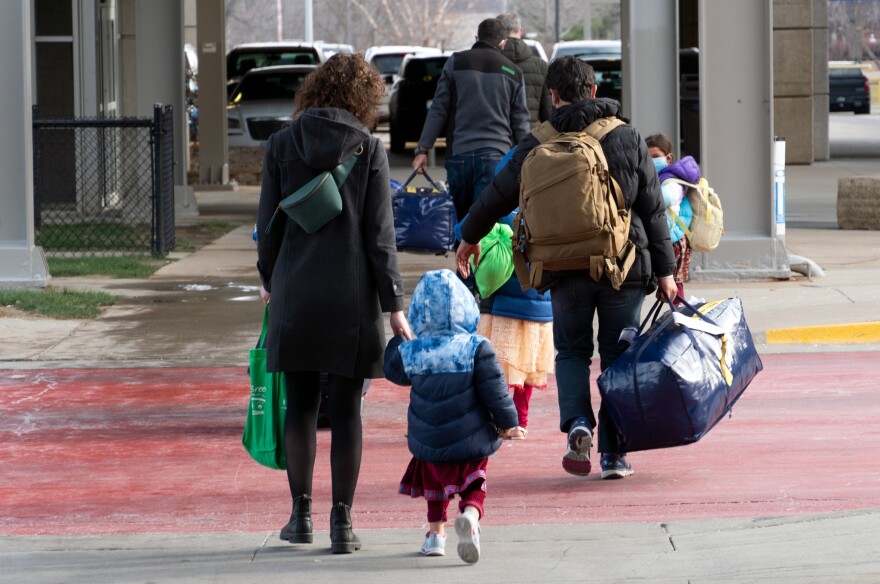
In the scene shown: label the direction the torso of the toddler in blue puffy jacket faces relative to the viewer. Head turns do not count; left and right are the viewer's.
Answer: facing away from the viewer

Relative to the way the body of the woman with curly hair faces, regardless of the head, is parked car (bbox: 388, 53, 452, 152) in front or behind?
in front

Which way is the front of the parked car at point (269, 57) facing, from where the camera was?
facing the viewer

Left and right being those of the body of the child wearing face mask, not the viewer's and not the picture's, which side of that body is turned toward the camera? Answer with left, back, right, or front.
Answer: left

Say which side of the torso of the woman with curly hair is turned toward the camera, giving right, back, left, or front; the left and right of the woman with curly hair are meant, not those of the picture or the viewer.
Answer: back

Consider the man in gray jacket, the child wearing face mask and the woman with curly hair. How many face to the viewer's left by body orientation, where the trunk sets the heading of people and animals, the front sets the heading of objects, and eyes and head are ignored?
1

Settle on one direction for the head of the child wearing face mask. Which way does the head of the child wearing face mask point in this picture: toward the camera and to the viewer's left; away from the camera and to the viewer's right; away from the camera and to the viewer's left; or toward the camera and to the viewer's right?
toward the camera and to the viewer's left

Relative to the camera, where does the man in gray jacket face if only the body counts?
away from the camera

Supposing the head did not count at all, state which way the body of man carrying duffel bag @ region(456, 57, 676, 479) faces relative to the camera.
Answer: away from the camera

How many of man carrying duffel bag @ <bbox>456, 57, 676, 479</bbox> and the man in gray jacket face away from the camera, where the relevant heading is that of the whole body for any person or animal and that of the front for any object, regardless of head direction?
2

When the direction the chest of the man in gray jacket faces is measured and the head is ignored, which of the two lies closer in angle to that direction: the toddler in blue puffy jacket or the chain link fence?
the chain link fence

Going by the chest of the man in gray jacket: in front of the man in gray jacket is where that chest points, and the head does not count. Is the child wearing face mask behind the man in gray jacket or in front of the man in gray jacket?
behind

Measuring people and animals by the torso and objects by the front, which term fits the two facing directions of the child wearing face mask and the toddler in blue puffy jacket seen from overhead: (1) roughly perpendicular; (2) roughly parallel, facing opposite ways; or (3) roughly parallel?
roughly perpendicular

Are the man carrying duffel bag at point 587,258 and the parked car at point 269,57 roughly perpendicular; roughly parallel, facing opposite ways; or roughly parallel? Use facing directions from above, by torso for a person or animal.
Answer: roughly parallel, facing opposite ways

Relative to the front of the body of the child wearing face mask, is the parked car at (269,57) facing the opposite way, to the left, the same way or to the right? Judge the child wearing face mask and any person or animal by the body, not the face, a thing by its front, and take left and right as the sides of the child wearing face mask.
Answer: to the left

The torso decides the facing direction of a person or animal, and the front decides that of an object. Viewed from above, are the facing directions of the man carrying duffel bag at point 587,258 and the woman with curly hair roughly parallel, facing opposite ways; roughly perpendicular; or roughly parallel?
roughly parallel

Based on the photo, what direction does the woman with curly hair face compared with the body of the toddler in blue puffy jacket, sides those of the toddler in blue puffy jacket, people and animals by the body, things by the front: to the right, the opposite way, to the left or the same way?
the same way
